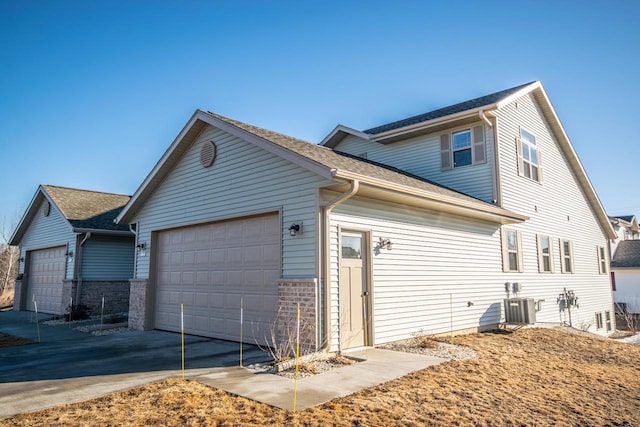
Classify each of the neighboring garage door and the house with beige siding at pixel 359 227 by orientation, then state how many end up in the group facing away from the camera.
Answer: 0

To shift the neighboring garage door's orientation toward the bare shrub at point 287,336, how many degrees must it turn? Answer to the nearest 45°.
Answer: approximately 45° to its left

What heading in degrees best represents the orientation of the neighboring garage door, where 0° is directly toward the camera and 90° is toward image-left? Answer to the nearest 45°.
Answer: approximately 45°

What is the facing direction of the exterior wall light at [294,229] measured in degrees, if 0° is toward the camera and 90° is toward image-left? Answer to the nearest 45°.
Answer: approximately 45°

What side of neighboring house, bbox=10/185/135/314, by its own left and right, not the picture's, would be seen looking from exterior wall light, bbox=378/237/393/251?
left

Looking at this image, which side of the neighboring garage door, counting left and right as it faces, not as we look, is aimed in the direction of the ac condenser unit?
left

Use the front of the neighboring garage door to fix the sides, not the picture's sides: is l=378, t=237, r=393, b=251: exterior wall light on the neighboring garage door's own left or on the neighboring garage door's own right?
on the neighboring garage door's own left

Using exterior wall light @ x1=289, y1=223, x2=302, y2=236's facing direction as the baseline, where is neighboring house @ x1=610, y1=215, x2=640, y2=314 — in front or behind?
behind

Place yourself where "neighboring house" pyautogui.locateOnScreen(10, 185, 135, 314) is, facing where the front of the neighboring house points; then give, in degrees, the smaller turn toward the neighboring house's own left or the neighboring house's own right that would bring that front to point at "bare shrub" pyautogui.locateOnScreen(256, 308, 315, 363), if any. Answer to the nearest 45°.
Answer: approximately 45° to the neighboring house's own left

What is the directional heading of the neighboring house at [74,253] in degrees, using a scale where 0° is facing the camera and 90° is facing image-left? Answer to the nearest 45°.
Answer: approximately 45°

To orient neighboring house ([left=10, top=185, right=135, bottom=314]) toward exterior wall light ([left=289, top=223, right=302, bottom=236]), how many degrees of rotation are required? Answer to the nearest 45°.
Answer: approximately 45° to its left

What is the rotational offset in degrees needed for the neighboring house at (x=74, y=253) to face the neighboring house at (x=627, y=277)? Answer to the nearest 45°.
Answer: approximately 135° to its left

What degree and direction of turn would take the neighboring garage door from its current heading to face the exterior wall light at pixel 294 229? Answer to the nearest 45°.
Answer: approximately 45° to its left

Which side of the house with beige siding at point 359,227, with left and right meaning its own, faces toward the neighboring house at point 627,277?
back

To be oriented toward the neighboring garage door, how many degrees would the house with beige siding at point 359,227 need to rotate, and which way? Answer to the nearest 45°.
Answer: approximately 90° to its right

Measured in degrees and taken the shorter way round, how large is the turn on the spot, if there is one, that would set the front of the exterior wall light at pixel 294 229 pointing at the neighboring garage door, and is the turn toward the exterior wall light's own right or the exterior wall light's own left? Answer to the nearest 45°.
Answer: approximately 90° to the exterior wall light's own right
